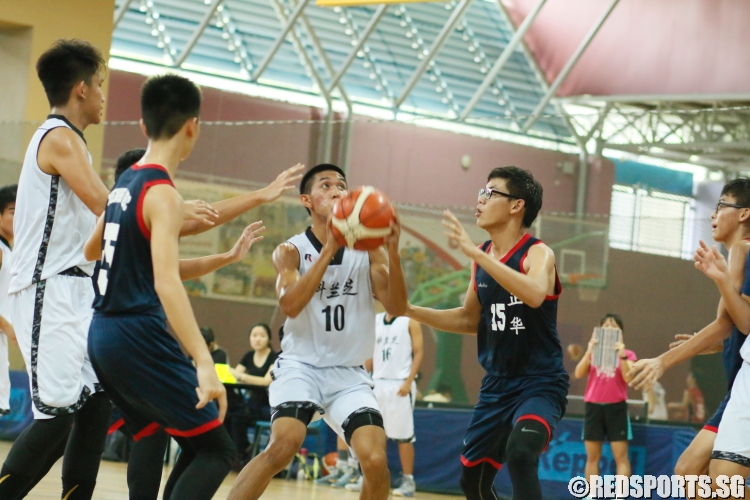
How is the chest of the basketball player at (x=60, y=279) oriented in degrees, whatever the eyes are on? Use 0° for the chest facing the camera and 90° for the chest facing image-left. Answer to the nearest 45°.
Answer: approximately 270°

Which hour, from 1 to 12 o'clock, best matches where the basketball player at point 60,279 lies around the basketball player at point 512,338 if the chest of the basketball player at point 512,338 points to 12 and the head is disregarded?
the basketball player at point 60,279 is roughly at 1 o'clock from the basketball player at point 512,338.

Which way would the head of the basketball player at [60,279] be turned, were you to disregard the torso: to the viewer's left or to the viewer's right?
to the viewer's right

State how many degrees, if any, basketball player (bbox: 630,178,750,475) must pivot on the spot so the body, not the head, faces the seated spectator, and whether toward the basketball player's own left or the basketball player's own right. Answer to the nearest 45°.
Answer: approximately 45° to the basketball player's own right

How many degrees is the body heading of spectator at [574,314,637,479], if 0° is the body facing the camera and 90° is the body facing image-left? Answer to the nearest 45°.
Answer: approximately 0°

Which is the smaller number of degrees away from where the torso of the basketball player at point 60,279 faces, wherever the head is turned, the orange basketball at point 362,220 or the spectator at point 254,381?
the orange basketball

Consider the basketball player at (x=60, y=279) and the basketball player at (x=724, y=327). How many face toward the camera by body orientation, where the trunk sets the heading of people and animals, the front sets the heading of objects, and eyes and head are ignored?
0

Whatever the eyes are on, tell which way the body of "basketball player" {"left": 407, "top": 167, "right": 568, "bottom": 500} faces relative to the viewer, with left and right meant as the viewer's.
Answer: facing the viewer and to the left of the viewer

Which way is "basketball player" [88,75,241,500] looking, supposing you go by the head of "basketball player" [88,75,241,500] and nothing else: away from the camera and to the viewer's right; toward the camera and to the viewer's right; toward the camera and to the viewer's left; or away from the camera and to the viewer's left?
away from the camera and to the viewer's right

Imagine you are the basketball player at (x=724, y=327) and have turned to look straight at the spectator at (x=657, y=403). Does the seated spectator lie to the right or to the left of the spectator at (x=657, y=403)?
left

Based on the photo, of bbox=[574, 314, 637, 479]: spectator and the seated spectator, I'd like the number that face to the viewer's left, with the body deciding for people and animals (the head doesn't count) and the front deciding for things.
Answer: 0

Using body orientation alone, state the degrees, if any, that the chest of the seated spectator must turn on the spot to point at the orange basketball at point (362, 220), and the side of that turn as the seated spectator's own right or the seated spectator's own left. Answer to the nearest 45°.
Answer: approximately 45° to the seated spectator's own right
